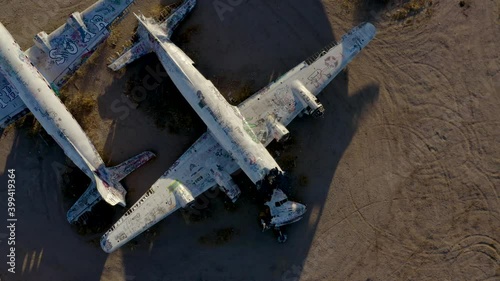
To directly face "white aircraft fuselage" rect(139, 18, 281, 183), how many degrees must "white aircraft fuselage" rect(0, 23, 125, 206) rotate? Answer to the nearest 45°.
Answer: approximately 180°

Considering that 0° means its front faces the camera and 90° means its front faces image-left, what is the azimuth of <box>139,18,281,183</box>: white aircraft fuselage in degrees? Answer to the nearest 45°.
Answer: approximately 315°

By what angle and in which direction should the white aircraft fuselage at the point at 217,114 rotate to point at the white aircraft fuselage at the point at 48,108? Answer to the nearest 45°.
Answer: approximately 135° to its right

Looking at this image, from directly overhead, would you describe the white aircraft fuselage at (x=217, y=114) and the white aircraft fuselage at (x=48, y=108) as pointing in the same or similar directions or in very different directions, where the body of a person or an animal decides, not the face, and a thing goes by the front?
very different directions

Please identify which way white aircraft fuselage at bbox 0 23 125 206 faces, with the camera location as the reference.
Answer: facing away from the viewer and to the left of the viewer
